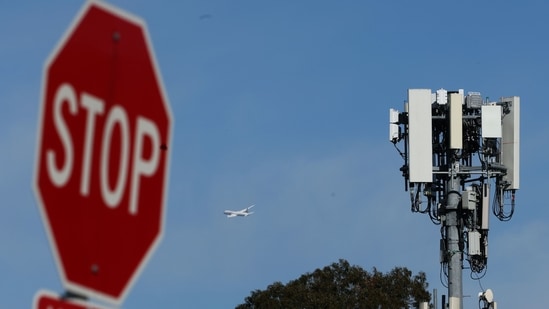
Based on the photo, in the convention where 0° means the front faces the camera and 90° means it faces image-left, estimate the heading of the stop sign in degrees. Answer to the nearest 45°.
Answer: approximately 315°
